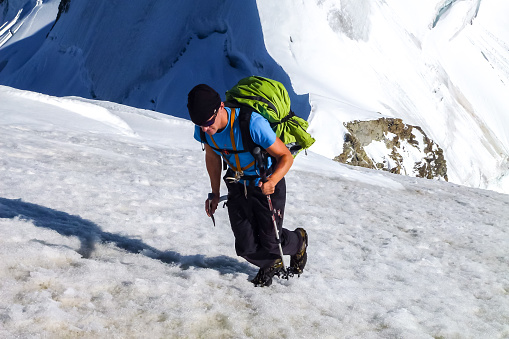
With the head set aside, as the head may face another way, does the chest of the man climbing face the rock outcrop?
no

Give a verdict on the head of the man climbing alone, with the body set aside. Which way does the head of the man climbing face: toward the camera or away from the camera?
toward the camera

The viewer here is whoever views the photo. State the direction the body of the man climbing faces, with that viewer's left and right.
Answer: facing the viewer and to the left of the viewer
